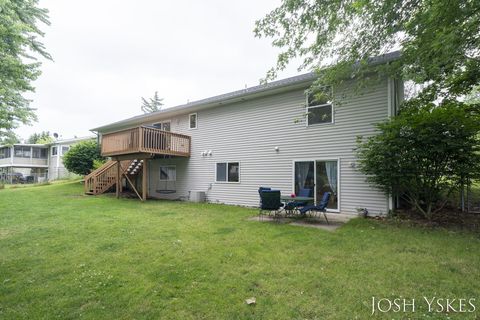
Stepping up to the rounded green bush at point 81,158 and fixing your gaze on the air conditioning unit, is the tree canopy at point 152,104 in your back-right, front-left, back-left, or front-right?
back-left

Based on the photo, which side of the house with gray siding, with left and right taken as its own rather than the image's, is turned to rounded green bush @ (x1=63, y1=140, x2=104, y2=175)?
left

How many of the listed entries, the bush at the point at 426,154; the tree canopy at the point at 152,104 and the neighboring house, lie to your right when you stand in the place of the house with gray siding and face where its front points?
1

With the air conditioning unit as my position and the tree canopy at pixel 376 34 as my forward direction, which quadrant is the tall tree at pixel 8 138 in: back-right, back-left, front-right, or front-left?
back-right

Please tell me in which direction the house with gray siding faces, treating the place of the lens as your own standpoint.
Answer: facing away from the viewer and to the right of the viewer

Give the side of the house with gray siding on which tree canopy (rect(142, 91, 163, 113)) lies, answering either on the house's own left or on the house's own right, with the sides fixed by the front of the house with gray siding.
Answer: on the house's own left

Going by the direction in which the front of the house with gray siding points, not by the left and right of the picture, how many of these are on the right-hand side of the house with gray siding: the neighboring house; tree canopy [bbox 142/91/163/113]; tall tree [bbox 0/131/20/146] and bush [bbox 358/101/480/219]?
1

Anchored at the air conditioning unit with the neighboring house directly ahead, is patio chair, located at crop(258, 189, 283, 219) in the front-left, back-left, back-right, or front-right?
back-left

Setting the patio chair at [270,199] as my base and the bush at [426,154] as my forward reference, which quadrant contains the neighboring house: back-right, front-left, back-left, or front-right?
back-left

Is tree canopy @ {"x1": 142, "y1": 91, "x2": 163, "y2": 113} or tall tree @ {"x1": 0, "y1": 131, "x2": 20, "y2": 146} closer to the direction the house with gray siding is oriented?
the tree canopy
